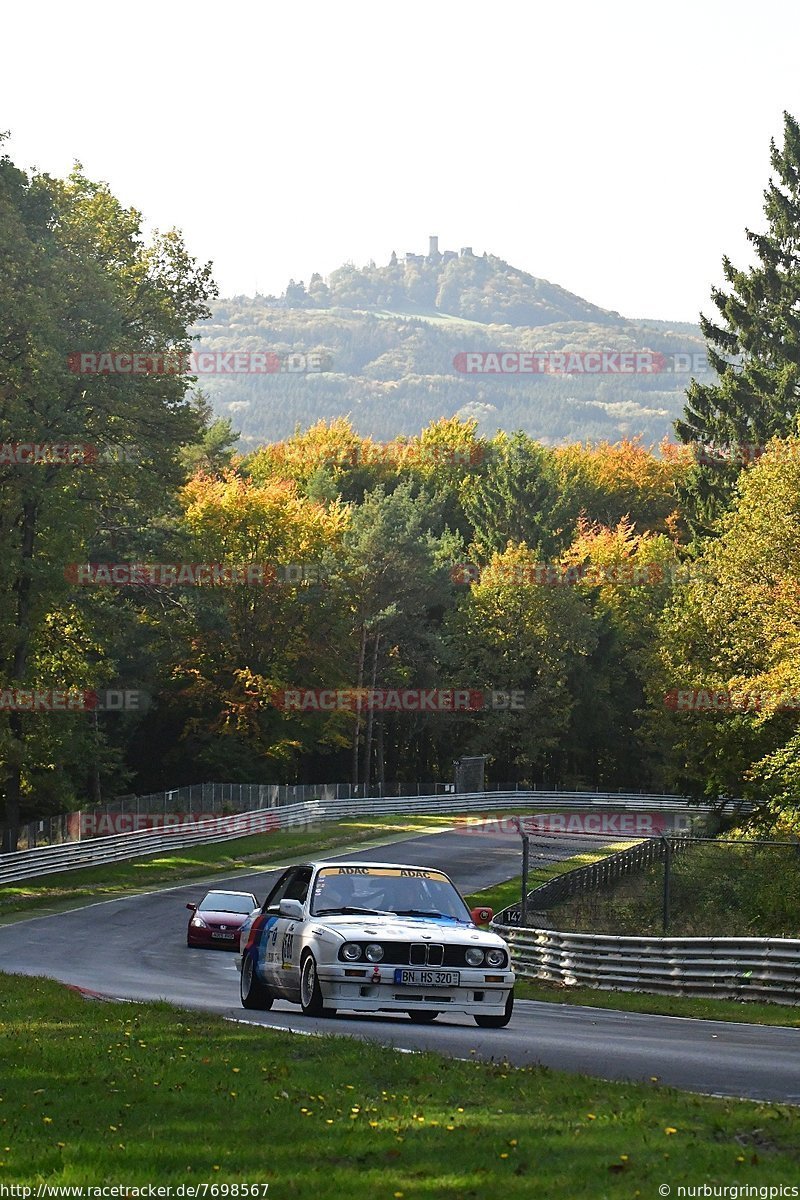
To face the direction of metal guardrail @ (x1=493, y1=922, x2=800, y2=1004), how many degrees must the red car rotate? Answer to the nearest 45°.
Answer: approximately 45° to its left

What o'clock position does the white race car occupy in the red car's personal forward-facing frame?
The white race car is roughly at 12 o'clock from the red car.

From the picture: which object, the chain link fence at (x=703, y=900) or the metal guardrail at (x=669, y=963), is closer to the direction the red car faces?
the metal guardrail

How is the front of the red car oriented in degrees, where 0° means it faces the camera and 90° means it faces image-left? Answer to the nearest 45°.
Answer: approximately 0°

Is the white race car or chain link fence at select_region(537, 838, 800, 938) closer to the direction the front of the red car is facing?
the white race car

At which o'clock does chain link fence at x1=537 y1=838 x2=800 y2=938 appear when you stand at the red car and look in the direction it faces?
The chain link fence is roughly at 10 o'clock from the red car.
